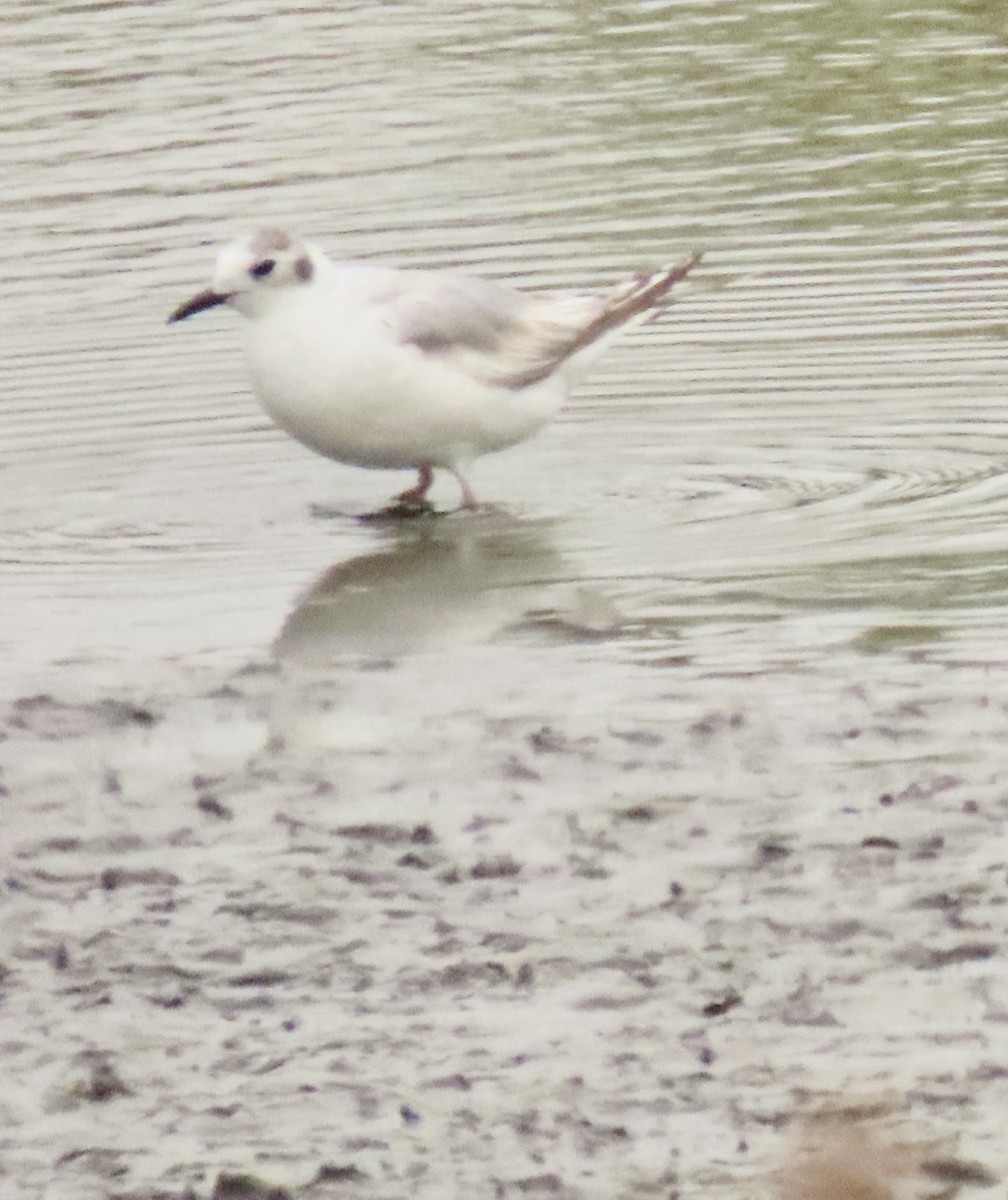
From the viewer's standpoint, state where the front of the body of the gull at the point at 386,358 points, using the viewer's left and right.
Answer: facing to the left of the viewer
